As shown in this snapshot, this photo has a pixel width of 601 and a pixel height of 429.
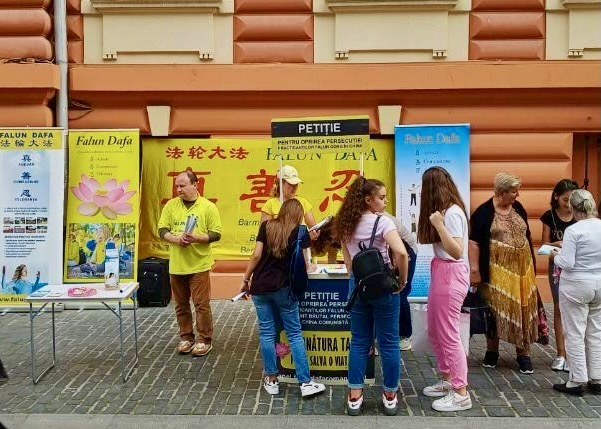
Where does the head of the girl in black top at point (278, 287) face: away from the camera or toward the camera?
away from the camera

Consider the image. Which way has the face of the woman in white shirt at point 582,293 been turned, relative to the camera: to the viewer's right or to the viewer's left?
to the viewer's left

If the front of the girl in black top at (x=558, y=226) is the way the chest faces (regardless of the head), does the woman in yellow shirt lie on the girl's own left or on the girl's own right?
on the girl's own right

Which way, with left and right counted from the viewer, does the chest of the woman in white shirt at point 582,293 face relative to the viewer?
facing away from the viewer and to the left of the viewer

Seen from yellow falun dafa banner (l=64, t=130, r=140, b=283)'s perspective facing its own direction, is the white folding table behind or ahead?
ahead

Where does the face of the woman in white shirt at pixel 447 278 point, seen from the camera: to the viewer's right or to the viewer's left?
to the viewer's left

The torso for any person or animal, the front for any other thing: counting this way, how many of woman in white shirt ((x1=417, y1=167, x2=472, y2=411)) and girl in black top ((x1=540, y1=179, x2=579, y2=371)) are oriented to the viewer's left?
1
